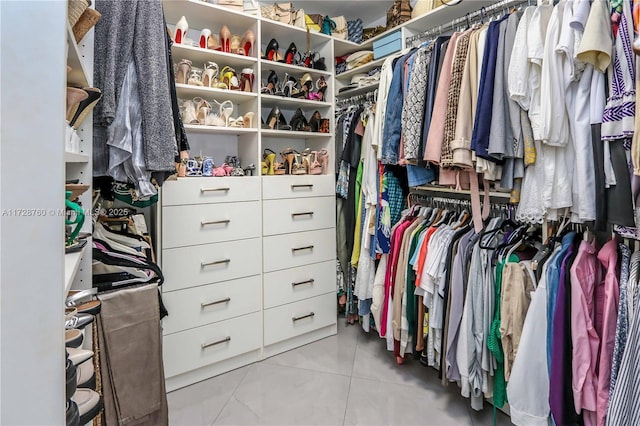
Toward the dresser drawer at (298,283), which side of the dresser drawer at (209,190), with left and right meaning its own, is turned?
left

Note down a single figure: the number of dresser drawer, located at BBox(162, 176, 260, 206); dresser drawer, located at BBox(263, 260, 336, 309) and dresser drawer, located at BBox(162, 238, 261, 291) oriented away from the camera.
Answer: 0

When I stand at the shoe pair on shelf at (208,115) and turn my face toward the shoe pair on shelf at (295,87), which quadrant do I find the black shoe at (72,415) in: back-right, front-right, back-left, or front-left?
back-right

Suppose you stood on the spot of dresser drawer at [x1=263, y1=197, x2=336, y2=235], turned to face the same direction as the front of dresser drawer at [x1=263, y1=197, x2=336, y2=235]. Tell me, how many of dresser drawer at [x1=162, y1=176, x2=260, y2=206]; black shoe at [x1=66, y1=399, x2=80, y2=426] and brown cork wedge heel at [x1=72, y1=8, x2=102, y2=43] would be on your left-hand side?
0

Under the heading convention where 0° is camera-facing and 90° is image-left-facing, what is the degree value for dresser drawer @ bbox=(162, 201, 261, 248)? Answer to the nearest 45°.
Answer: approximately 315°

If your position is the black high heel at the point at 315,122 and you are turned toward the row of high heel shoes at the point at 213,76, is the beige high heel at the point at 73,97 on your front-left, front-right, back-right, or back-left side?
front-left

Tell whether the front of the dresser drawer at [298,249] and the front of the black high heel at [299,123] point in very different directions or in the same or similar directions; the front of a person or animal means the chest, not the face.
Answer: same or similar directions

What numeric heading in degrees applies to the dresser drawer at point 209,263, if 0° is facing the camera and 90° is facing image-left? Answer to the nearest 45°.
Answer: approximately 315°
